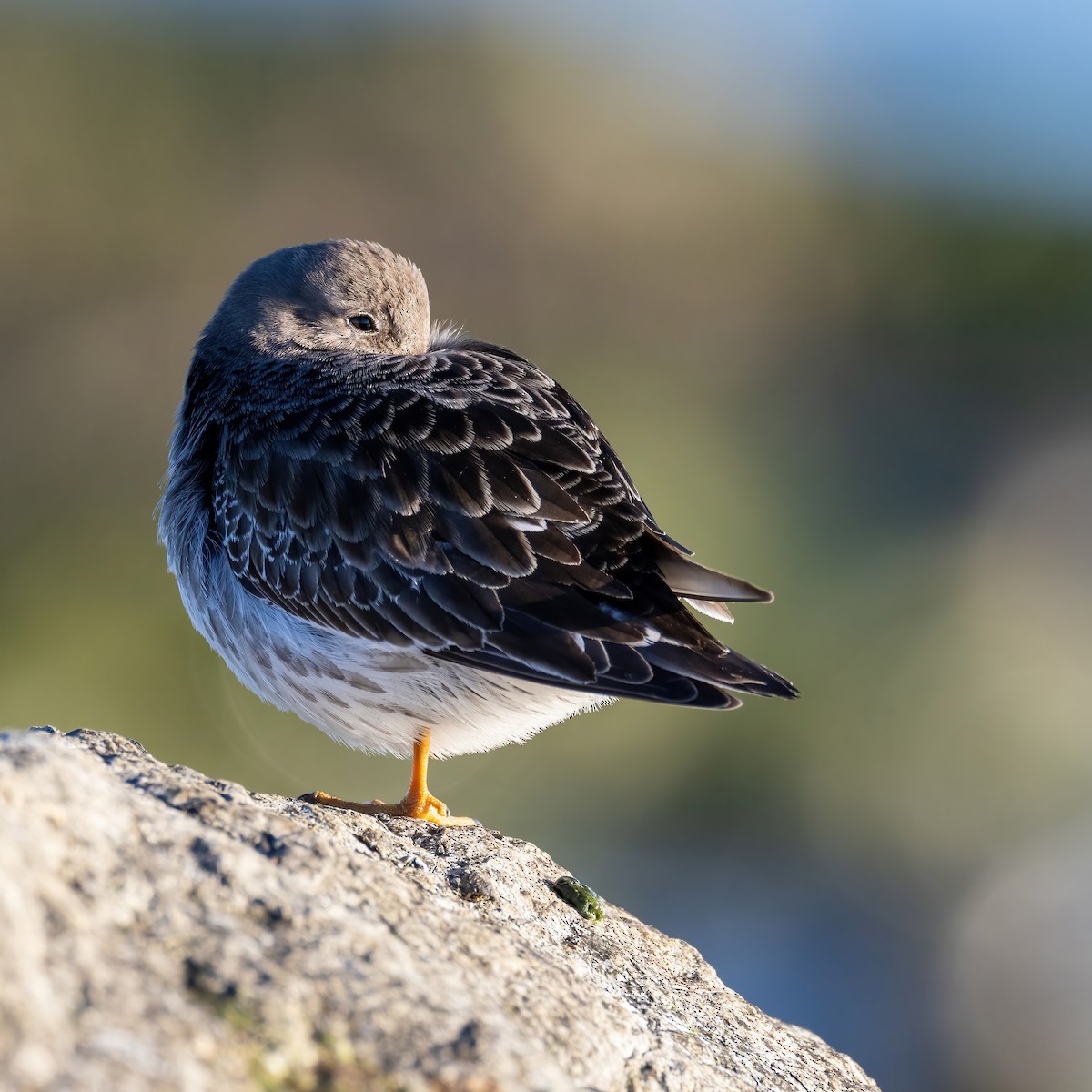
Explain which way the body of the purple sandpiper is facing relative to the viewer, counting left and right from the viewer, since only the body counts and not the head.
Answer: facing to the left of the viewer
